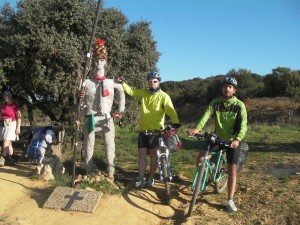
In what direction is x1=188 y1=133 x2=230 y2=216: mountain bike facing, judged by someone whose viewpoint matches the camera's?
facing the viewer and to the left of the viewer

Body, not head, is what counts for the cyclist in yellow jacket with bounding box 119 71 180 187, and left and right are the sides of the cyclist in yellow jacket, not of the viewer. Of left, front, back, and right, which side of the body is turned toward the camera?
front

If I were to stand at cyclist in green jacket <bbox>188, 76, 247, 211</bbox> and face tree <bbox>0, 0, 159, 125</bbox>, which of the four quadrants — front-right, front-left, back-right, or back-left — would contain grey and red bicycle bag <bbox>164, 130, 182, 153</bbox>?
front-left

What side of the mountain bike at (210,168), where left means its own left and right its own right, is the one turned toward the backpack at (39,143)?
right

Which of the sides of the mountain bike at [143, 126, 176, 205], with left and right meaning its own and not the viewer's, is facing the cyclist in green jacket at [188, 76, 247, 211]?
left

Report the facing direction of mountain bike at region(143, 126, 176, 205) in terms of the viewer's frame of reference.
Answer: facing the viewer

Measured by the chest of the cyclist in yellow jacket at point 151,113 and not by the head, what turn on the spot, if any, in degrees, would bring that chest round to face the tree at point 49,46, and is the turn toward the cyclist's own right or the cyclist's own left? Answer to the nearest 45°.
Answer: approximately 135° to the cyclist's own right

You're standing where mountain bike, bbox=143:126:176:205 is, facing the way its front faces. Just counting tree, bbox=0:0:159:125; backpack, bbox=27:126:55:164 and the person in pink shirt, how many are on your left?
0

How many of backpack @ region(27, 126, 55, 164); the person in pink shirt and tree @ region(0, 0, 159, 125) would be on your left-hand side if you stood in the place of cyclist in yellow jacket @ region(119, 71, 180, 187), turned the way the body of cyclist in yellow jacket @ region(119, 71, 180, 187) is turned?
0
